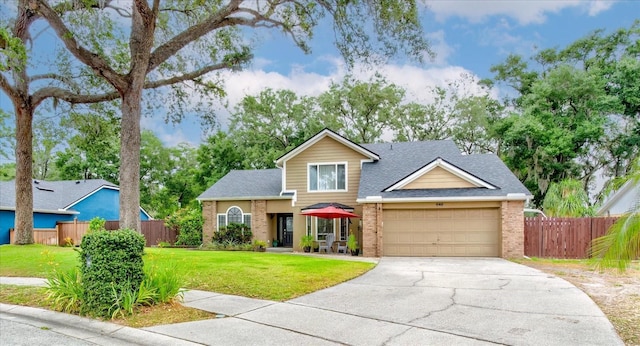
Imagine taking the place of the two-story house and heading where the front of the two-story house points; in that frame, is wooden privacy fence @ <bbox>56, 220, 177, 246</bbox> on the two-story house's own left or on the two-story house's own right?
on the two-story house's own right

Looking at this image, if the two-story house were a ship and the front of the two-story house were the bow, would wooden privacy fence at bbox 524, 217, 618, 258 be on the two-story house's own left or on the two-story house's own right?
on the two-story house's own left

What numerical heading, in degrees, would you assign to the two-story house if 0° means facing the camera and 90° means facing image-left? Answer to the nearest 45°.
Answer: approximately 0°

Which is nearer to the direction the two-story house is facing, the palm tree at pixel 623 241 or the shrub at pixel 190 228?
the palm tree
